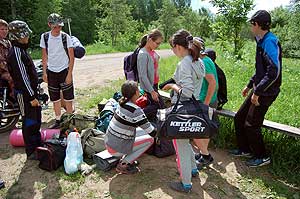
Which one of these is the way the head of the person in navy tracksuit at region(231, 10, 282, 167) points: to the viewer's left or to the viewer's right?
to the viewer's left

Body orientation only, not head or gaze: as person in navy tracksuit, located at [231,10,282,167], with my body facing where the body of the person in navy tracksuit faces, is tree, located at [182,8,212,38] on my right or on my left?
on my right

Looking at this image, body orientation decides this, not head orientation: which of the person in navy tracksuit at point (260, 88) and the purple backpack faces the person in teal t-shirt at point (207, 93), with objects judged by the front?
the person in navy tracksuit

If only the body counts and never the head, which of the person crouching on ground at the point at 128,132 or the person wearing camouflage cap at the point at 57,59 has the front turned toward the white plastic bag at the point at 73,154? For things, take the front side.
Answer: the person wearing camouflage cap

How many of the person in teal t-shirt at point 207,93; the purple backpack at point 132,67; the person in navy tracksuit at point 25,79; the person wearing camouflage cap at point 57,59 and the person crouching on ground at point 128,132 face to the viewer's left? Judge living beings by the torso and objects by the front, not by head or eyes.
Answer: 2

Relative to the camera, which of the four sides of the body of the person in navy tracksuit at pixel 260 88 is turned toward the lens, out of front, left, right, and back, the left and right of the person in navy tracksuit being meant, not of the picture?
left

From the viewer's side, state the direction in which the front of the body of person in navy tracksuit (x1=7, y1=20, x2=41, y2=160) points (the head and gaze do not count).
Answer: to the viewer's right

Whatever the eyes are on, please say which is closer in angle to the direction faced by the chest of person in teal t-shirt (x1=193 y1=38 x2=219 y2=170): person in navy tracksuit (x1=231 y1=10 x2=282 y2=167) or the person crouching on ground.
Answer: the person crouching on ground

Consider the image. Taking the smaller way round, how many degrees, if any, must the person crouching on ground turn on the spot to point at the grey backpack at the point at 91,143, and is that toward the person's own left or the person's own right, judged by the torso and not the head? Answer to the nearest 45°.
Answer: approximately 90° to the person's own left

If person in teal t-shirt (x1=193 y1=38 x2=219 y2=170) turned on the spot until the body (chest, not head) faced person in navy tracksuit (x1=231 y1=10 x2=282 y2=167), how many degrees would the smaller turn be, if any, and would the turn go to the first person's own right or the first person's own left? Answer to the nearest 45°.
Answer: approximately 180°

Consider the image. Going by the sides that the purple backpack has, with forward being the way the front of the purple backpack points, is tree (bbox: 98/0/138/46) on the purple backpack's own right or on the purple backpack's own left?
on the purple backpack's own right
